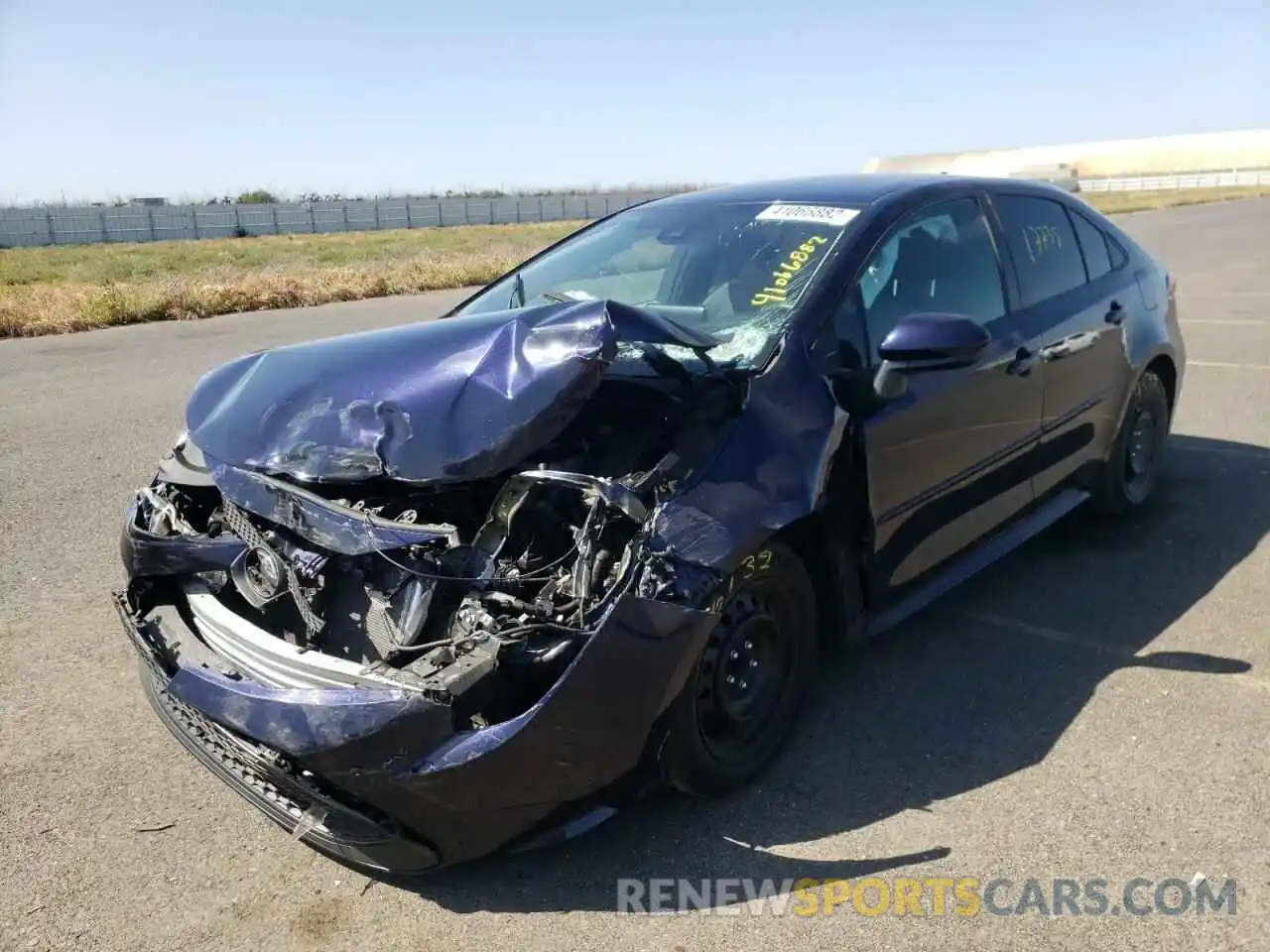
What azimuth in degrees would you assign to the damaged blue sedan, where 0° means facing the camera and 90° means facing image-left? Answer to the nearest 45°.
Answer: approximately 45°
